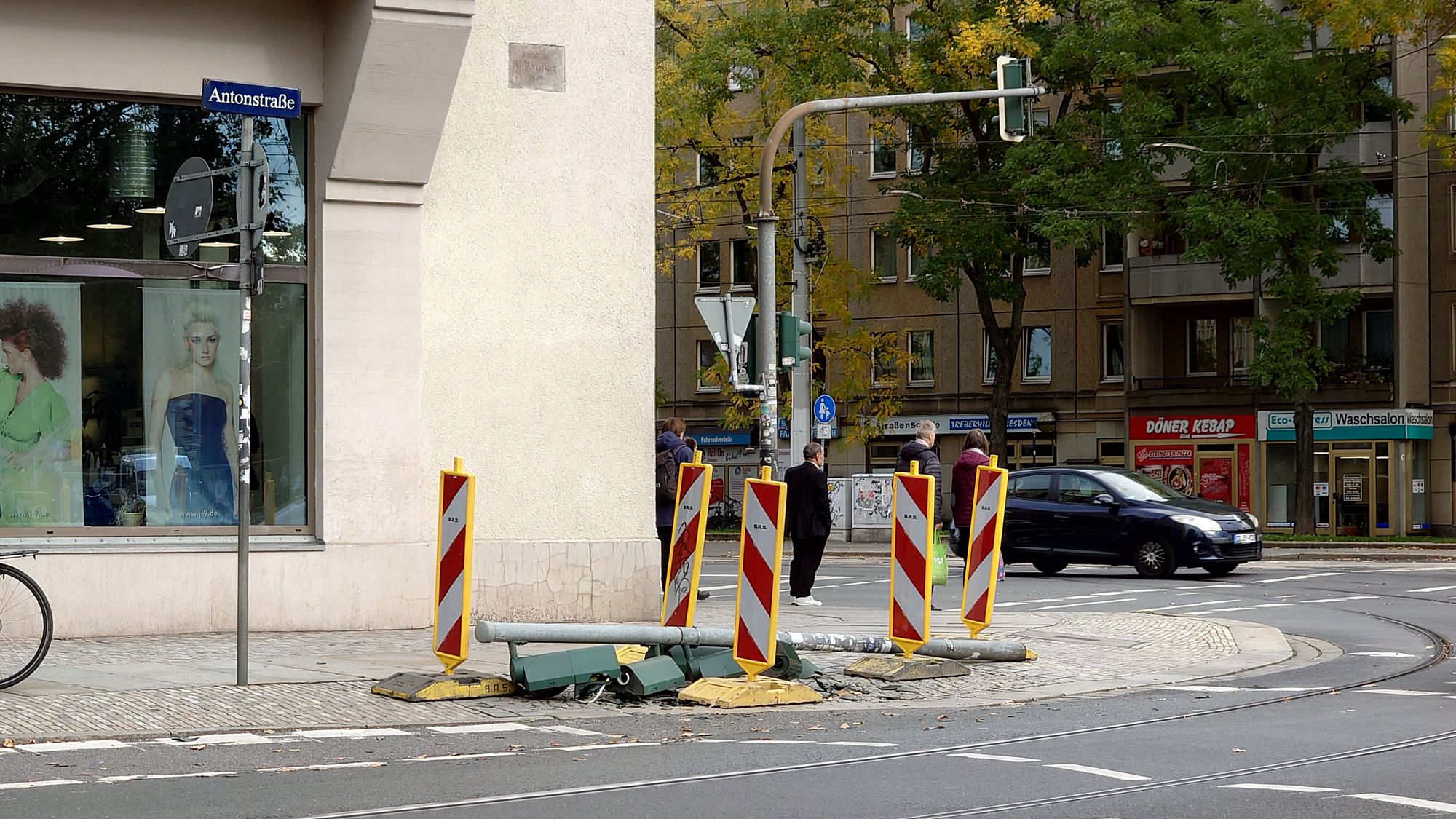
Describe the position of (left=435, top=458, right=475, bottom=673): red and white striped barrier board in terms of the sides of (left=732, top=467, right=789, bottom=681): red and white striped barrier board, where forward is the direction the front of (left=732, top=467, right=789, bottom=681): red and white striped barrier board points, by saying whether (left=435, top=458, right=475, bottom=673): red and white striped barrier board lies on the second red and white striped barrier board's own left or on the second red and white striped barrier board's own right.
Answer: on the second red and white striped barrier board's own right

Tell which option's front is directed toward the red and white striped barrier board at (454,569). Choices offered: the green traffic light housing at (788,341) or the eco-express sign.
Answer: the eco-express sign

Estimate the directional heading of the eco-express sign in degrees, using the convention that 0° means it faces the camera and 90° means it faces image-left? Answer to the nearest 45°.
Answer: approximately 0°

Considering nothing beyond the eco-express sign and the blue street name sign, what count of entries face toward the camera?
2

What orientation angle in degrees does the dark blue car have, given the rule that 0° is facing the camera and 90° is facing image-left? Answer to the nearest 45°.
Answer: approximately 315°

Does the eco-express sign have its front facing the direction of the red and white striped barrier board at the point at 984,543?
yes
